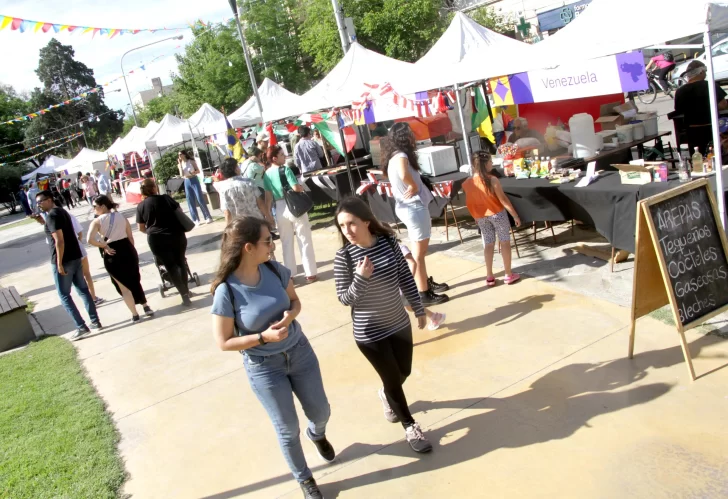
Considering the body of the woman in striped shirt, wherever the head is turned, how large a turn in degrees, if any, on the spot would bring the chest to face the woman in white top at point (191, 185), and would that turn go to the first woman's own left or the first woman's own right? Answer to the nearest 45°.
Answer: approximately 180°

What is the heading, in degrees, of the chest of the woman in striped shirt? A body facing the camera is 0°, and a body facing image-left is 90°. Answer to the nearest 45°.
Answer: approximately 0°

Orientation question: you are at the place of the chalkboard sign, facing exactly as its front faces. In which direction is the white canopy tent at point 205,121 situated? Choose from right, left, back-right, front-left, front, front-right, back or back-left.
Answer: back

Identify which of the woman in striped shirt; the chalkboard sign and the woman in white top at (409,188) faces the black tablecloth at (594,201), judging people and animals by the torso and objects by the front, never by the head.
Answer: the woman in white top

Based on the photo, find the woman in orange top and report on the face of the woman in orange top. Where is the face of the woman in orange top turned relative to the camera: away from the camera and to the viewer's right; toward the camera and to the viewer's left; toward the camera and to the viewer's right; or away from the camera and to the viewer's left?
away from the camera and to the viewer's right

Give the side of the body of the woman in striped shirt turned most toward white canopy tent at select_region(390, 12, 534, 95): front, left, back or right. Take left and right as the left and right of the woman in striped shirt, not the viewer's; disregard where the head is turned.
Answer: back

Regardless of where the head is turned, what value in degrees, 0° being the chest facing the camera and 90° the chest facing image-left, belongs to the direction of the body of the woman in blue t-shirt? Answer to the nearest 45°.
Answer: approximately 315°

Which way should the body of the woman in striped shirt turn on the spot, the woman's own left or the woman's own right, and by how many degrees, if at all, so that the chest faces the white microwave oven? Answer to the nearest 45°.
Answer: approximately 180°

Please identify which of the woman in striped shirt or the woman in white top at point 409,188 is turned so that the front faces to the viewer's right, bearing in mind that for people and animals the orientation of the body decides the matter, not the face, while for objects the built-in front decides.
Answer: the woman in white top

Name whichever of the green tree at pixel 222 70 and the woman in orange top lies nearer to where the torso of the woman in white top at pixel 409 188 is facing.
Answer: the woman in orange top

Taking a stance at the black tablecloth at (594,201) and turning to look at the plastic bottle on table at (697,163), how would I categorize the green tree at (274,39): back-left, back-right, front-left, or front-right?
back-left

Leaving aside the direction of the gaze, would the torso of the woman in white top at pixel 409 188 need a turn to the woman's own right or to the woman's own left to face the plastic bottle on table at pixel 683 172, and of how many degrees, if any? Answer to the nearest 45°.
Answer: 0° — they already face it

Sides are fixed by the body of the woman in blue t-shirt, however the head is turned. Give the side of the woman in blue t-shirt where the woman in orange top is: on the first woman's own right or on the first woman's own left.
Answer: on the first woman's own left

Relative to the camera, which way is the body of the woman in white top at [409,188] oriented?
to the viewer's right
